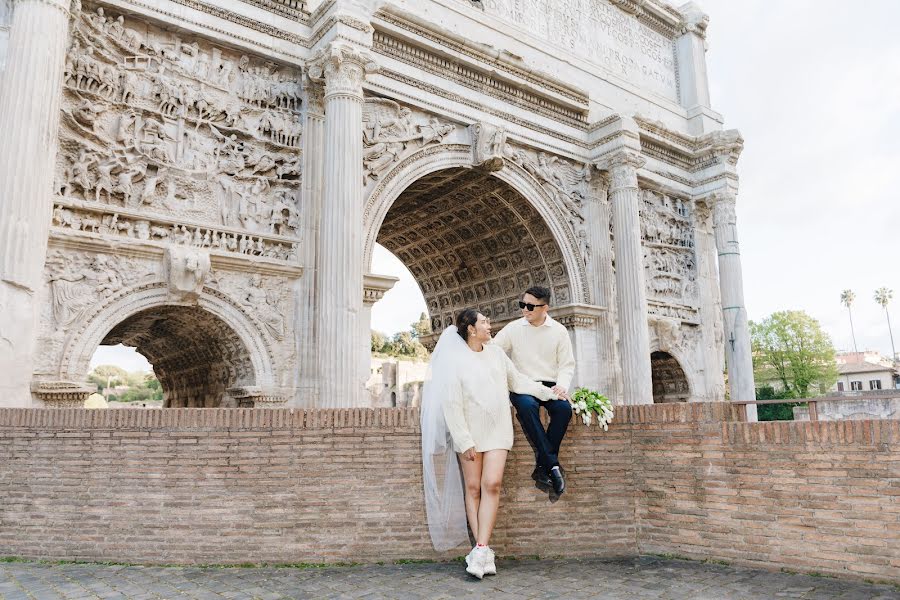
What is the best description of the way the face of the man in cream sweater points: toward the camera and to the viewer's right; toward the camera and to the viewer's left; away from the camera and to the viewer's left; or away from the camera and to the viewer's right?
toward the camera and to the viewer's left

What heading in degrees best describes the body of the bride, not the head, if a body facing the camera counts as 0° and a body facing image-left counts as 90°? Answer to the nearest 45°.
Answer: approximately 0°

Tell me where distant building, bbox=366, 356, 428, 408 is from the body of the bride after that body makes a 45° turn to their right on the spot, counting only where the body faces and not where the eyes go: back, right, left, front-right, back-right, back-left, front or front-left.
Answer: back-right

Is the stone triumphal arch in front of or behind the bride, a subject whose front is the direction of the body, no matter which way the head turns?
behind

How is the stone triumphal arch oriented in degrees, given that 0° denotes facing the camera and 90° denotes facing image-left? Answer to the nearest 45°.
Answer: approximately 315°

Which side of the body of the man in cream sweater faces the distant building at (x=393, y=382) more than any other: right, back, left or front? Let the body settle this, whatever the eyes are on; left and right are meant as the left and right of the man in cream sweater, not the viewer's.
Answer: back

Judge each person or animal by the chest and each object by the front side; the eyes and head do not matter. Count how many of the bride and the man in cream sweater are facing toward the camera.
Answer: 2

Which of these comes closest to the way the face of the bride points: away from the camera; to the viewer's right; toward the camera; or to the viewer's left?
to the viewer's right

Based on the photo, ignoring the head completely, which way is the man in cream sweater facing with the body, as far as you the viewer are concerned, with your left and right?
facing the viewer
